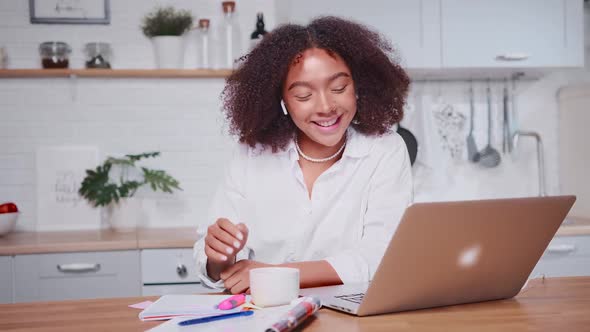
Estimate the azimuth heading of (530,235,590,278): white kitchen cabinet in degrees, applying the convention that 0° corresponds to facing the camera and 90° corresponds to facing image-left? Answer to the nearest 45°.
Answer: approximately 0°

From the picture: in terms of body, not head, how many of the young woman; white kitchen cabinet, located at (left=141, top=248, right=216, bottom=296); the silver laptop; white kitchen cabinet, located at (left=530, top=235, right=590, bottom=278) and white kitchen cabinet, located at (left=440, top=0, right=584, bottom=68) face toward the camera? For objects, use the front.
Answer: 4

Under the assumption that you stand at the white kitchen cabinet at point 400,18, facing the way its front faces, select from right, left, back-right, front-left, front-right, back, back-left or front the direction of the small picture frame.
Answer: right

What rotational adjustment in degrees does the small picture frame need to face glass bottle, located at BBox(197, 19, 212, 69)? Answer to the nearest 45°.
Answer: approximately 90° to its left

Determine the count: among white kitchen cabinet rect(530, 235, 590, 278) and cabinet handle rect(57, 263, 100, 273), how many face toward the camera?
2

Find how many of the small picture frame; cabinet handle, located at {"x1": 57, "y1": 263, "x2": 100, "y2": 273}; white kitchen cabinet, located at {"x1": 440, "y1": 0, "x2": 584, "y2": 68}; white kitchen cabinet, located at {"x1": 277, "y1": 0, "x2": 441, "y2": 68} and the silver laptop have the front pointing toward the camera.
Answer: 4

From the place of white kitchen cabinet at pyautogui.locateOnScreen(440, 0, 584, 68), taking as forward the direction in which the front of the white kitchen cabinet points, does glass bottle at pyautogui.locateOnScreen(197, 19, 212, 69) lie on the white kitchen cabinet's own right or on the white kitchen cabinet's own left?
on the white kitchen cabinet's own right

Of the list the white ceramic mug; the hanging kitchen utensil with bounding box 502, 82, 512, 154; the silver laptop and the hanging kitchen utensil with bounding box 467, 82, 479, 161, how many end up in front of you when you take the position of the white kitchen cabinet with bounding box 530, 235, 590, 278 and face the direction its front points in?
2

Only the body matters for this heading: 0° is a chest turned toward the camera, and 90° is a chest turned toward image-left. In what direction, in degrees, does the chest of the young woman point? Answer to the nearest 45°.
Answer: approximately 0°
